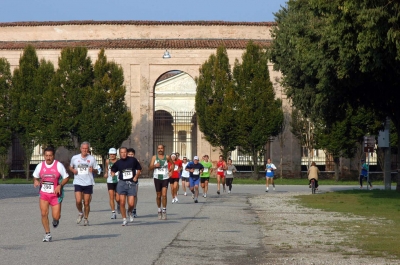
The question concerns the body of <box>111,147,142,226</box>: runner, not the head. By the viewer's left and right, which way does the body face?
facing the viewer

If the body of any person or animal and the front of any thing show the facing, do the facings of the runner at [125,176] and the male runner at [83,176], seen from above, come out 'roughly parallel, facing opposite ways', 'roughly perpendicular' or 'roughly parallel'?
roughly parallel

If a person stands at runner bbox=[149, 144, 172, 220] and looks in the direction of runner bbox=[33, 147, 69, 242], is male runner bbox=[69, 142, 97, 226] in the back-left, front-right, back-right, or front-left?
front-right

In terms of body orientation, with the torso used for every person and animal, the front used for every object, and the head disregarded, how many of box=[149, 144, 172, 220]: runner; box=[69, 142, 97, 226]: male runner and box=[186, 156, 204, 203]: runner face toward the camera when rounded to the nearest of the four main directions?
3

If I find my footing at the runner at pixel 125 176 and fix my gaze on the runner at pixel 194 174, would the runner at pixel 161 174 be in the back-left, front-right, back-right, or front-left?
front-right

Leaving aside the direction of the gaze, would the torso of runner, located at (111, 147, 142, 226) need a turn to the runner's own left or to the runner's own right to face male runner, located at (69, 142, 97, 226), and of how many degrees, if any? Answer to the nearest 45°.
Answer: approximately 90° to the runner's own right

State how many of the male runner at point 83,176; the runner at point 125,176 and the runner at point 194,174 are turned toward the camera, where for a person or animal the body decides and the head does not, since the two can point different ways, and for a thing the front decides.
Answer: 3

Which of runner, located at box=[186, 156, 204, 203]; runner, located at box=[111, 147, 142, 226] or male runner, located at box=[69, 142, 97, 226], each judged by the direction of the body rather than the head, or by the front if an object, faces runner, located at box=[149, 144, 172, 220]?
runner, located at box=[186, 156, 204, 203]

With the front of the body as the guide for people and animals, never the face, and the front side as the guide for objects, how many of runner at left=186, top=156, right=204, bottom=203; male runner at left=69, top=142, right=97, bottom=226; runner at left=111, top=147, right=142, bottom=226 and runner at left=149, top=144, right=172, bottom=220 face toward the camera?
4

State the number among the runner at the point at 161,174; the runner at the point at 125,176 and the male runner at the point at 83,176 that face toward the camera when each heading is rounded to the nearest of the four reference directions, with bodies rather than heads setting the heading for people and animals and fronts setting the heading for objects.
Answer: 3

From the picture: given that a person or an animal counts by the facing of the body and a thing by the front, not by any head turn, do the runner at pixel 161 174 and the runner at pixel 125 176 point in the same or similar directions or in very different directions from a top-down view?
same or similar directions

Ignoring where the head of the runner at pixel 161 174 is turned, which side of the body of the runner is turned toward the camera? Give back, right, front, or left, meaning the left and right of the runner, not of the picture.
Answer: front
